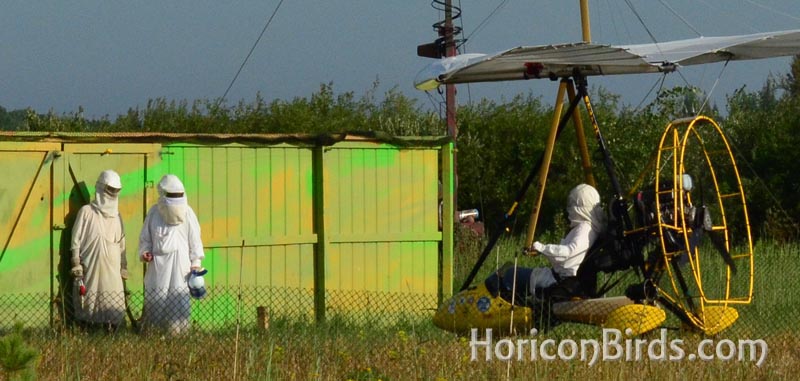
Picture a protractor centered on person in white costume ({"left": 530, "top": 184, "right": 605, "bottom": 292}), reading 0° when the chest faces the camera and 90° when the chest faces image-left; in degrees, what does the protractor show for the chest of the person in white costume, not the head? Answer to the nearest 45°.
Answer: approximately 90°

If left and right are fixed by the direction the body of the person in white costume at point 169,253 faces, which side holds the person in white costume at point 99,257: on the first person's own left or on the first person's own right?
on the first person's own right

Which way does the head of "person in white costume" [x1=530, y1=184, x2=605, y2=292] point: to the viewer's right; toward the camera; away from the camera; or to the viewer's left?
to the viewer's left

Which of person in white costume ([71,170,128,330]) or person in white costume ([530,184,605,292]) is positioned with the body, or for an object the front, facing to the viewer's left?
person in white costume ([530,184,605,292])

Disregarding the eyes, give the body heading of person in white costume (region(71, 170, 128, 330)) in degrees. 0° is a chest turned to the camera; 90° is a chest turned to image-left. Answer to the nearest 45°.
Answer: approximately 315°

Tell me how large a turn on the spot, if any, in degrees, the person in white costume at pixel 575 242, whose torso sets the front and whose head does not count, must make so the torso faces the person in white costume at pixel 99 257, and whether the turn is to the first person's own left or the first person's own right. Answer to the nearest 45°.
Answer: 0° — they already face them

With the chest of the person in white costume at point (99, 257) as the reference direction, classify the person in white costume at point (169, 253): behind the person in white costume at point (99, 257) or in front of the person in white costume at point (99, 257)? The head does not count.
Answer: in front
